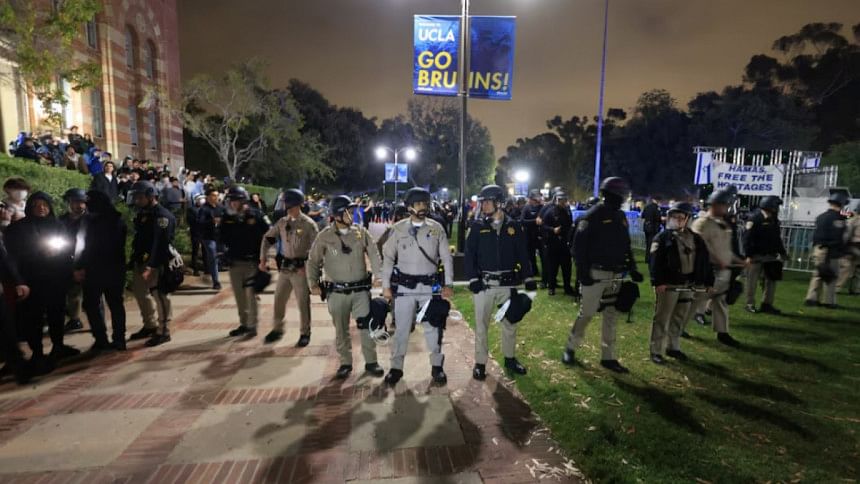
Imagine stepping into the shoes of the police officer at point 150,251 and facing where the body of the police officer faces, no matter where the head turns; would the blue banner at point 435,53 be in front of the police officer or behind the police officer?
behind

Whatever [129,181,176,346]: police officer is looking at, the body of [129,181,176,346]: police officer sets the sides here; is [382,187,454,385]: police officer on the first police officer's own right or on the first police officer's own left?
on the first police officer's own left

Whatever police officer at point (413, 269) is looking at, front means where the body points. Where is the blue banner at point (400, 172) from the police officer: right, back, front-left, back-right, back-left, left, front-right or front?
back

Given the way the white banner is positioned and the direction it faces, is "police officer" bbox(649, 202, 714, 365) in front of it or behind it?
in front

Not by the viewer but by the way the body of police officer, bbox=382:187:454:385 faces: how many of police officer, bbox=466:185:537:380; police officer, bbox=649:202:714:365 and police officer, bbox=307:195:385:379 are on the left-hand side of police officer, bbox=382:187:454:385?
2

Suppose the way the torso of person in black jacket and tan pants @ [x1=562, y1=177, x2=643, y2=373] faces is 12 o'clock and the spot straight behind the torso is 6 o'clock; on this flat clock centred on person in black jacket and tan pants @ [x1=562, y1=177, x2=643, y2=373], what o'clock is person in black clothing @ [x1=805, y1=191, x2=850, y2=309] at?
person in black clothing @ [x1=805, y1=191, x2=850, y2=309] is roughly at 9 o'clock from person in black jacket and tan pants @ [x1=562, y1=177, x2=643, y2=373].

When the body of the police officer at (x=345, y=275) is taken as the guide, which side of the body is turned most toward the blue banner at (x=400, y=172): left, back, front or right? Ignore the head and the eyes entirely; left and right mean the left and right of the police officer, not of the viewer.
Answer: back

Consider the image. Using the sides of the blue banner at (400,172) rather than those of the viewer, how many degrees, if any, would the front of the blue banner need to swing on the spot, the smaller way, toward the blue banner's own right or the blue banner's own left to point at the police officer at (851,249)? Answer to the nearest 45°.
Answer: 0° — it already faces them
